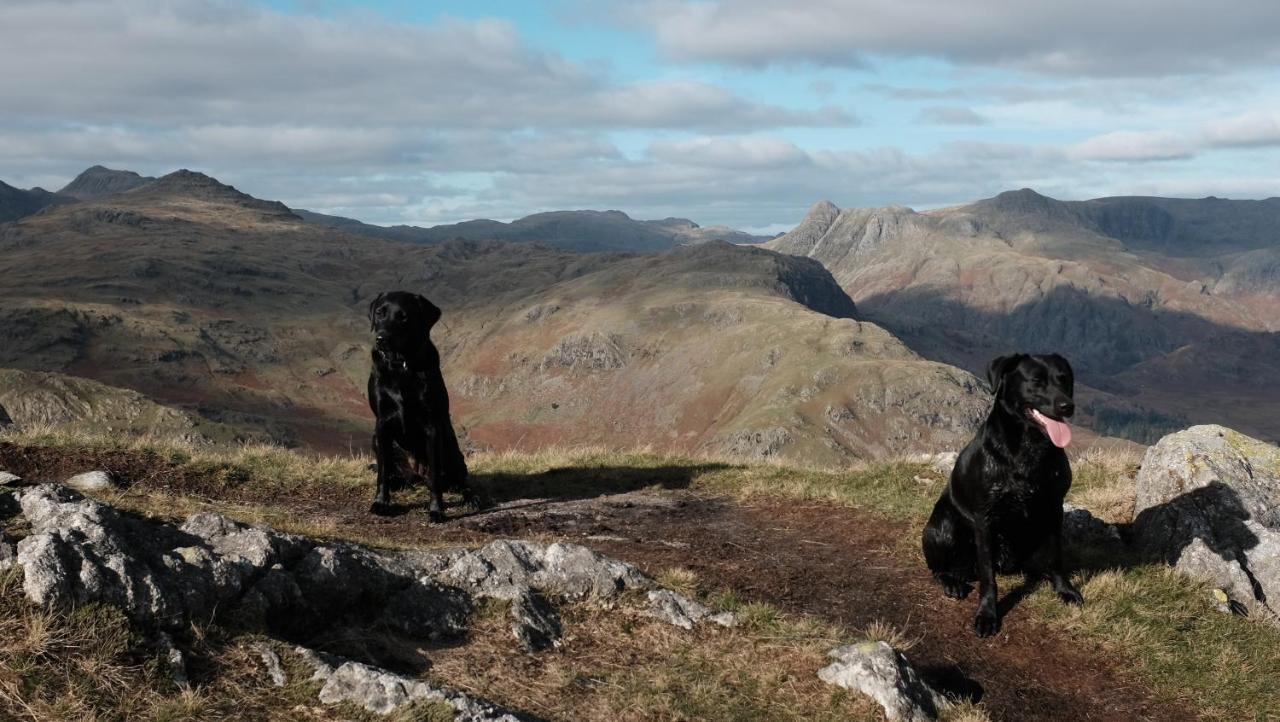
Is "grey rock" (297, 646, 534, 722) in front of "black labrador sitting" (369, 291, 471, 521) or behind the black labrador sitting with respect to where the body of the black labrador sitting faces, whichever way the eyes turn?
in front

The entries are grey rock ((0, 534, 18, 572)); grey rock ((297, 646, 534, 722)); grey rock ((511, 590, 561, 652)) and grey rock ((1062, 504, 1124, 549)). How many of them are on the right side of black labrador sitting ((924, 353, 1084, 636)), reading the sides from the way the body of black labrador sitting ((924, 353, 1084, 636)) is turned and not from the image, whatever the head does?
3

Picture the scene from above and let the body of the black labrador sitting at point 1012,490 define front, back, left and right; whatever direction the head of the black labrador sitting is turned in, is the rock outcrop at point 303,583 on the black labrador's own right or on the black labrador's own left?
on the black labrador's own right

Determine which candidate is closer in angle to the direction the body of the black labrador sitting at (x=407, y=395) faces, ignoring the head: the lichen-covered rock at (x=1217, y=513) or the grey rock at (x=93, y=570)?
the grey rock

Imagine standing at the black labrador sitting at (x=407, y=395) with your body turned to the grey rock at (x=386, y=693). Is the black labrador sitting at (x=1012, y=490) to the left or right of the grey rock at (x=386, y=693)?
left

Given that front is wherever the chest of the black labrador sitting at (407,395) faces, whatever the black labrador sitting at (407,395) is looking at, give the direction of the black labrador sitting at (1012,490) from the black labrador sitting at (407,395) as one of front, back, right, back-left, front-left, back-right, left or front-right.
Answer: left

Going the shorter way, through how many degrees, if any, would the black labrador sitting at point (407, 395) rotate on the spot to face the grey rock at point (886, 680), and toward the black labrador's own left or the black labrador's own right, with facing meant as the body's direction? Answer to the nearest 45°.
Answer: approximately 90° to the black labrador's own left

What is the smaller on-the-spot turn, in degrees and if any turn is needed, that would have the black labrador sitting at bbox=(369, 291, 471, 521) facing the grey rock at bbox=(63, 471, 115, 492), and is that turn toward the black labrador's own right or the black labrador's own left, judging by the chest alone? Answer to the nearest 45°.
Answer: approximately 45° to the black labrador's own right

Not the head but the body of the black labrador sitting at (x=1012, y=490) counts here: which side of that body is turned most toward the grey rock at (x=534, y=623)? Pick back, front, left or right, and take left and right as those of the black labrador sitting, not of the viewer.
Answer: right

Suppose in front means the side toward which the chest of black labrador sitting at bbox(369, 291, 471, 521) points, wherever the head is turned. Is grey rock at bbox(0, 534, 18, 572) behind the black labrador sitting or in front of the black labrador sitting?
in front

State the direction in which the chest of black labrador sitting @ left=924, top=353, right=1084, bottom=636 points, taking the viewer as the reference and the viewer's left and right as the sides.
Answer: facing the viewer and to the right of the viewer

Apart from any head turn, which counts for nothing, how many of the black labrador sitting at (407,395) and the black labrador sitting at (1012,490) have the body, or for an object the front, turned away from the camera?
0

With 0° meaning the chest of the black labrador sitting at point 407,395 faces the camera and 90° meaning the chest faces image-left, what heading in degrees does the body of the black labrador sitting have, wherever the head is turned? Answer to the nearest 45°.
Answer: approximately 45°

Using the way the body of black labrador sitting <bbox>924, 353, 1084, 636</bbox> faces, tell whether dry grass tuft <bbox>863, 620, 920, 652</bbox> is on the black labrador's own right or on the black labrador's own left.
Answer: on the black labrador's own right

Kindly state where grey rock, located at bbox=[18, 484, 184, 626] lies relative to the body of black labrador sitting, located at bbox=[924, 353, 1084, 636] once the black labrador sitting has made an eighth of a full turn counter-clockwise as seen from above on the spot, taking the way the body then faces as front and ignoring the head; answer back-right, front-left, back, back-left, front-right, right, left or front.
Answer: back-right
